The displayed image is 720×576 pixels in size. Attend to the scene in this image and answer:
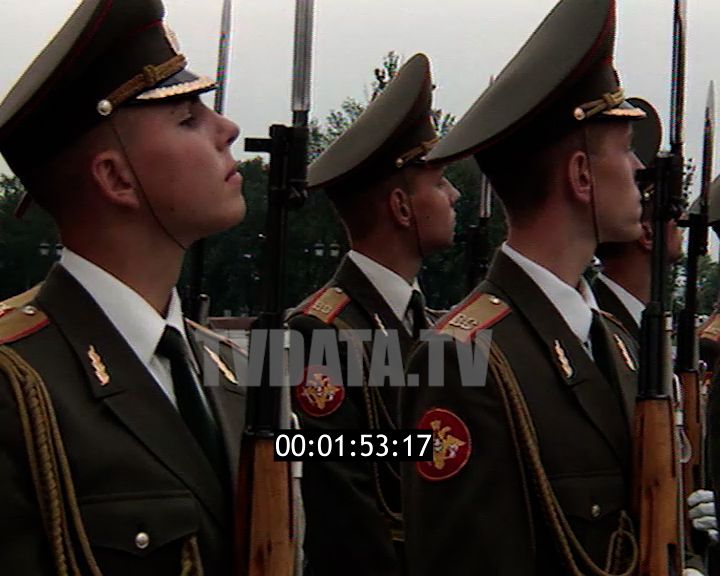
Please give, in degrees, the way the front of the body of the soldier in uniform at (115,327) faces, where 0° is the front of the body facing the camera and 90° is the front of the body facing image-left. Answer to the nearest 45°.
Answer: approximately 315°

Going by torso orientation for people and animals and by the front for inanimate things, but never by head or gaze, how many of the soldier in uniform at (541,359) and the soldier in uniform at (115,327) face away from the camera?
0

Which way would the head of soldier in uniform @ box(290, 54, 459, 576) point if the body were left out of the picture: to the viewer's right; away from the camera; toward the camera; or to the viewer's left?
to the viewer's right

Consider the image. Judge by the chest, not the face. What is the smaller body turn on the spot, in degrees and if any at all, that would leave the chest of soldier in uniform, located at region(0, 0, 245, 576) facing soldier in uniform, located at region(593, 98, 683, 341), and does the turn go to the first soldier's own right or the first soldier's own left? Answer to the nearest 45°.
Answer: approximately 90° to the first soldier's own left

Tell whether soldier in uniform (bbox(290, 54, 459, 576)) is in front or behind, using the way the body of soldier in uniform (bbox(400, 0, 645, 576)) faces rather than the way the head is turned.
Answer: behind

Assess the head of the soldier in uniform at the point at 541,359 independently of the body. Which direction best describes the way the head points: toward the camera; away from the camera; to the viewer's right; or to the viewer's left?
to the viewer's right

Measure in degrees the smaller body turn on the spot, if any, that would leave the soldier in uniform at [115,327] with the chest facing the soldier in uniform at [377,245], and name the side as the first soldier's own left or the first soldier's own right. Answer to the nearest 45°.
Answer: approximately 90° to the first soldier's own left

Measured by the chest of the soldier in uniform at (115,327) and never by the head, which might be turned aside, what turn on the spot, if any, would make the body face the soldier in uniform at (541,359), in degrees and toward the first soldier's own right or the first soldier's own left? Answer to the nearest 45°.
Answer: approximately 45° to the first soldier's own left
